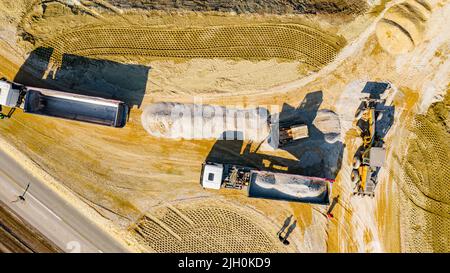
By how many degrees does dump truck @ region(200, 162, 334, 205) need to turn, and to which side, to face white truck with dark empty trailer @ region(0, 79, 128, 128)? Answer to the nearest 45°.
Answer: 0° — it already faces it

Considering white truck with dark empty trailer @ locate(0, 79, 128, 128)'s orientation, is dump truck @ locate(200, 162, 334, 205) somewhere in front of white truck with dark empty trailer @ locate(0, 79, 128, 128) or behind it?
behind

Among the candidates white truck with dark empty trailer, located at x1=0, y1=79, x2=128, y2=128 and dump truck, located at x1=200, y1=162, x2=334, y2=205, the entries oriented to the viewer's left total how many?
2

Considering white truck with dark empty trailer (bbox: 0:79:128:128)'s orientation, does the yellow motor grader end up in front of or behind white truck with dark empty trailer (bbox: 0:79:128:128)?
behind

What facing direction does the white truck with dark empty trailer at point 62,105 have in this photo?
to the viewer's left

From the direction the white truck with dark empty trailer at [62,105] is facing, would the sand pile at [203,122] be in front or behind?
behind

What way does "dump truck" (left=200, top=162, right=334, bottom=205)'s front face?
to the viewer's left

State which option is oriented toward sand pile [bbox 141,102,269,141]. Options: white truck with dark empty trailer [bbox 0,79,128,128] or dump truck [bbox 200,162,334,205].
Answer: the dump truck
